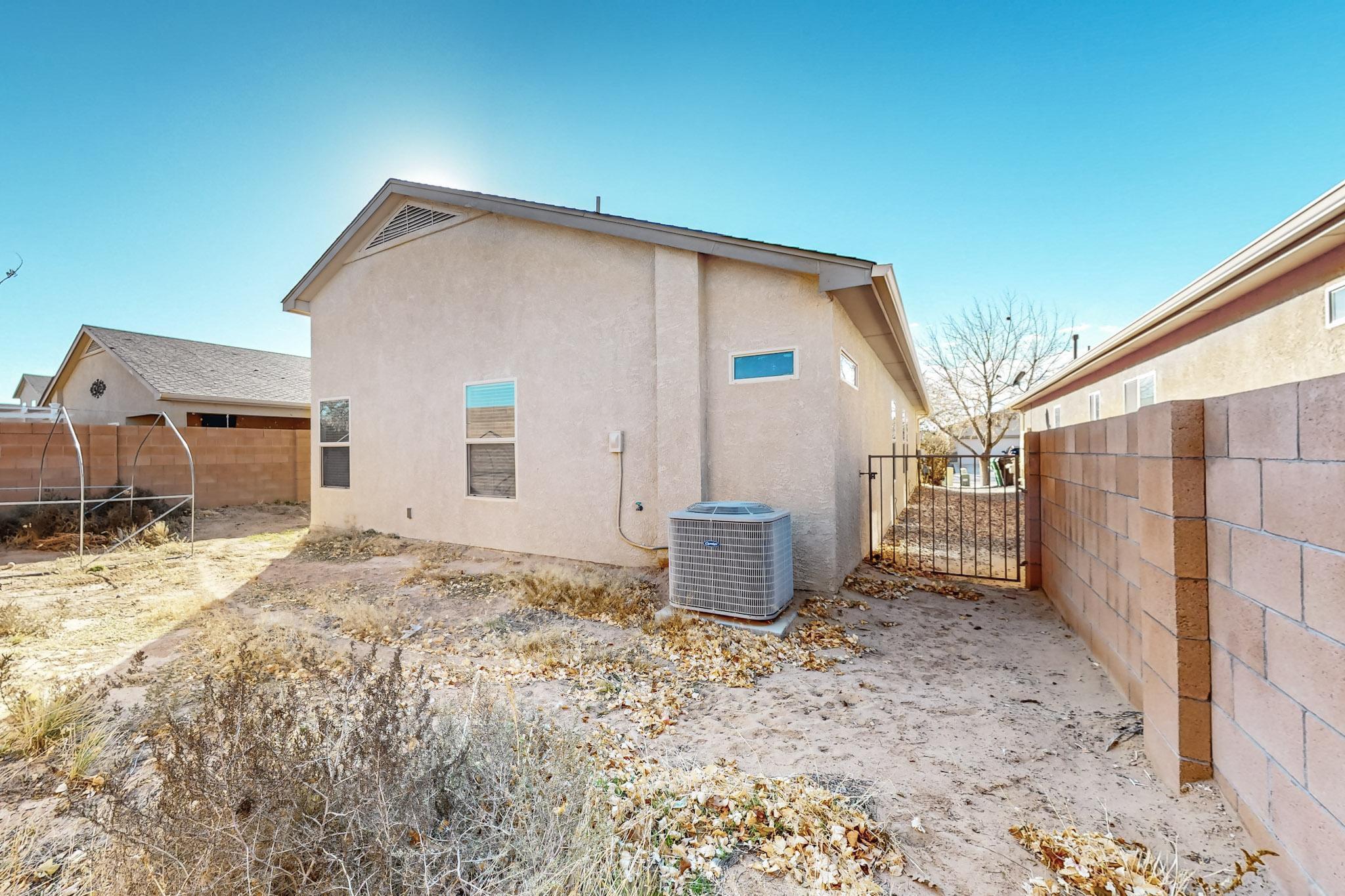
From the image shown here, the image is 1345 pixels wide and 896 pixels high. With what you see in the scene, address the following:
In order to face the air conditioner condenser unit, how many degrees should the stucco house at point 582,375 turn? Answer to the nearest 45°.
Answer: approximately 135° to its right

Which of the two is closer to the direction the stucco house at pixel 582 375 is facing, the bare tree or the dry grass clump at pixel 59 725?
the bare tree

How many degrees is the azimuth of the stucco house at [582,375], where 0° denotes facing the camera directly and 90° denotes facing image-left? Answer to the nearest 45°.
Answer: approximately 180°

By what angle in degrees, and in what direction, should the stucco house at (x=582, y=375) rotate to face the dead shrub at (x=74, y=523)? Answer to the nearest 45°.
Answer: approximately 90° to its left

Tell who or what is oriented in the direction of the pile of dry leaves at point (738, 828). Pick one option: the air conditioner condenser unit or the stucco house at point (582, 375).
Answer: the air conditioner condenser unit

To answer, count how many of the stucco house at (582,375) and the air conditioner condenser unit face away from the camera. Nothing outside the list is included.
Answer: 1

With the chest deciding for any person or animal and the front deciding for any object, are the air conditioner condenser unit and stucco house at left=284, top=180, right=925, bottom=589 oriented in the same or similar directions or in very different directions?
very different directions
